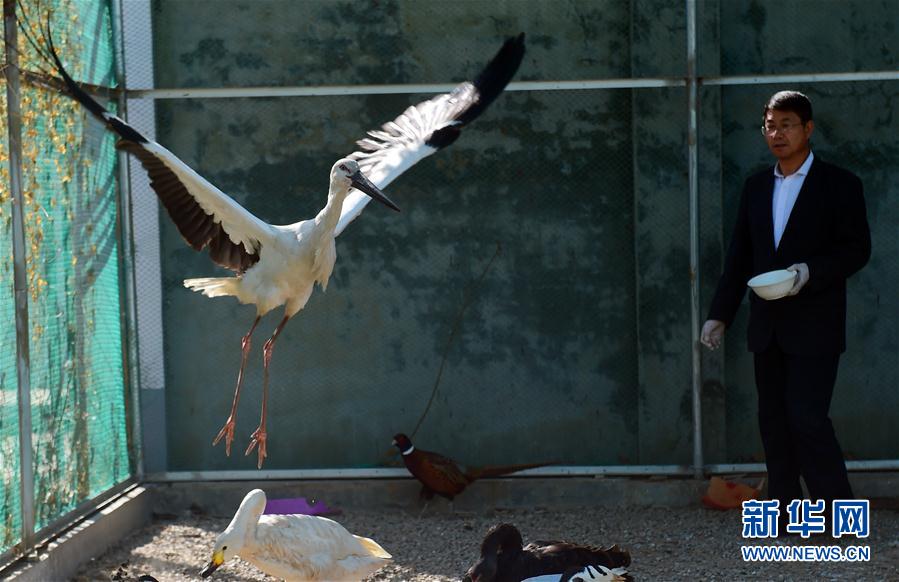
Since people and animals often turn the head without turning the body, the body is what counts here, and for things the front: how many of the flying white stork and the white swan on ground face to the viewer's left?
1

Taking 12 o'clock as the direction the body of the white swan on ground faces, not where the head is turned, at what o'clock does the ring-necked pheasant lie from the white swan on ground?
The ring-necked pheasant is roughly at 4 o'clock from the white swan on ground.

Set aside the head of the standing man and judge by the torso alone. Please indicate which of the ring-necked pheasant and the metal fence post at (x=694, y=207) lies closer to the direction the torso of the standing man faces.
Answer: the ring-necked pheasant

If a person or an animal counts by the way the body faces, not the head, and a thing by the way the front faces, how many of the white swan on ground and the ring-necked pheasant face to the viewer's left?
2

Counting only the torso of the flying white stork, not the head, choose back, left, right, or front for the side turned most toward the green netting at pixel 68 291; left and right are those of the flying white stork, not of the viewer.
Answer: back

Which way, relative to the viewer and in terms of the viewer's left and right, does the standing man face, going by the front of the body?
facing the viewer and to the left of the viewer

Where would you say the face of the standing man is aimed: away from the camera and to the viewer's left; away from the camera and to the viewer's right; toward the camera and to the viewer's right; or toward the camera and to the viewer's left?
toward the camera and to the viewer's left

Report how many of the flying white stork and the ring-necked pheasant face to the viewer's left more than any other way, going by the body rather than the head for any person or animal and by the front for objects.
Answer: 1

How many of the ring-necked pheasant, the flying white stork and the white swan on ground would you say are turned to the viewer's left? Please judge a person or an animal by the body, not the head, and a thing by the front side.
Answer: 2

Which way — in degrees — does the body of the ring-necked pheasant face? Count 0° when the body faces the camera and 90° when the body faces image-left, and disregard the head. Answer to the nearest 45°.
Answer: approximately 90°

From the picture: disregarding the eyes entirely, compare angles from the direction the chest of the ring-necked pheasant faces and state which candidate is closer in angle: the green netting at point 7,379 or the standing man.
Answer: the green netting

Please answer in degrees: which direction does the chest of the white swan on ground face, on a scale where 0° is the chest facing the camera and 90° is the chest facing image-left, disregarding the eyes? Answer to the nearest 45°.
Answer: approximately 90°

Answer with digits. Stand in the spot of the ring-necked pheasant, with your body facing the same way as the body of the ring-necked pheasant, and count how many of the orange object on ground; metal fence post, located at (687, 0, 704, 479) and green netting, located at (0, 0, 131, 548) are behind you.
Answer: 2

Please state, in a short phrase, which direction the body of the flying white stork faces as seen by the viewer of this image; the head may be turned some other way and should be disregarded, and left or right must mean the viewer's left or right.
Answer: facing the viewer and to the right of the viewer

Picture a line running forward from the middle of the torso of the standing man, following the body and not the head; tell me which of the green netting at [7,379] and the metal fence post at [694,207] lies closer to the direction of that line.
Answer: the green netting

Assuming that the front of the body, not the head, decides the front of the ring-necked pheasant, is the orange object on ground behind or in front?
behind
